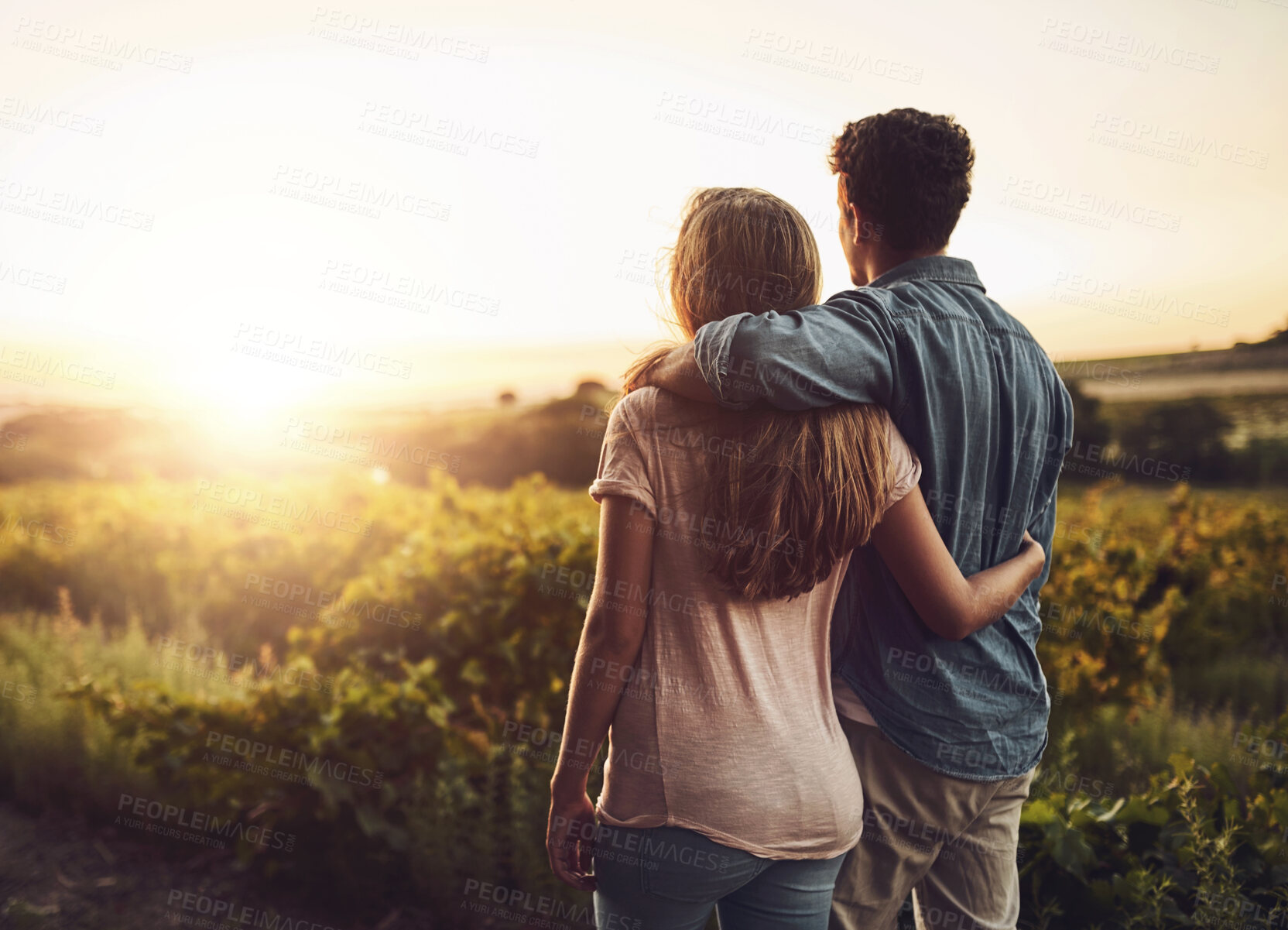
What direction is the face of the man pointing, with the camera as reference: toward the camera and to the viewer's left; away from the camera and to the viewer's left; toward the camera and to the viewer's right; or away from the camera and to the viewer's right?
away from the camera and to the viewer's left

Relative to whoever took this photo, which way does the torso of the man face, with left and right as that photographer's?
facing away from the viewer and to the left of the viewer

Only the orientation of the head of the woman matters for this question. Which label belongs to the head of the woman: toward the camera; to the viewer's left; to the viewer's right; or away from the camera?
away from the camera
